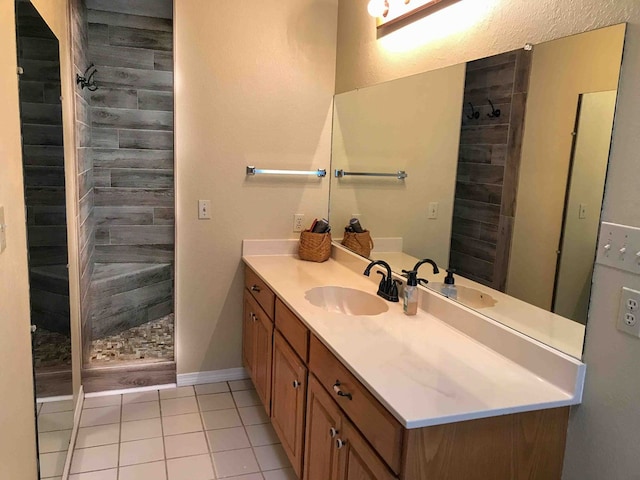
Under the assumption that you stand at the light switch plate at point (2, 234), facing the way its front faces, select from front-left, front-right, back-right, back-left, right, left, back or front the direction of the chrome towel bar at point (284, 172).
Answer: front-left

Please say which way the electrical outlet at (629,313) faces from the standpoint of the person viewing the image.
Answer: facing the viewer and to the left of the viewer

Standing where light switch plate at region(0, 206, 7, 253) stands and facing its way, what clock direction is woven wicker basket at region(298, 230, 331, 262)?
The woven wicker basket is roughly at 11 o'clock from the light switch plate.

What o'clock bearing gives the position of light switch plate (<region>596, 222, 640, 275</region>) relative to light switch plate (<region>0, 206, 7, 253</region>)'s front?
light switch plate (<region>596, 222, 640, 275</region>) is roughly at 1 o'clock from light switch plate (<region>0, 206, 7, 253</region>).

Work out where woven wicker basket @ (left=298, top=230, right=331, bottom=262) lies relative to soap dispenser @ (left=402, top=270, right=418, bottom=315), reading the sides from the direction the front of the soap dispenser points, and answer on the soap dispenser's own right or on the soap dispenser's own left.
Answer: on the soap dispenser's own right

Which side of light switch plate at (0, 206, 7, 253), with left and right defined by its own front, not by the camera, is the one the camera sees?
right

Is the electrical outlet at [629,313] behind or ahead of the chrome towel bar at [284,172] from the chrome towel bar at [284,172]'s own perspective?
ahead

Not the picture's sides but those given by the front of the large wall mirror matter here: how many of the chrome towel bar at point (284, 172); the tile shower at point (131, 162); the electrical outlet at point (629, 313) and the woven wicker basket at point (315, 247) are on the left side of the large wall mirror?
1

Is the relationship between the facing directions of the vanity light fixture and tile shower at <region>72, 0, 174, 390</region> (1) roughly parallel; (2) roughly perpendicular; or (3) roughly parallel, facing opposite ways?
roughly perpendicular

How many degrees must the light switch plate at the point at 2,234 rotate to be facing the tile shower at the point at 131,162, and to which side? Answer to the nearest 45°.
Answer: approximately 90° to its left
